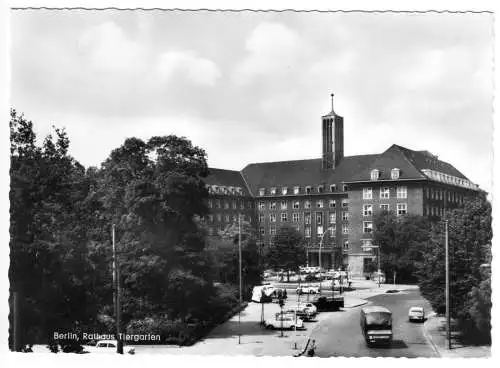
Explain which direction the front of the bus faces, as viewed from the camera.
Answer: facing the viewer

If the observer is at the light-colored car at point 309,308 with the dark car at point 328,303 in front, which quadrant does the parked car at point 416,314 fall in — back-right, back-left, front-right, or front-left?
front-right

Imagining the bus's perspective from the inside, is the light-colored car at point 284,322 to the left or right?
on its right

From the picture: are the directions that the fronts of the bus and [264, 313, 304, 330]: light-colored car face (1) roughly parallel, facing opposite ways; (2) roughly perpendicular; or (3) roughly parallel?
roughly perpendicular
